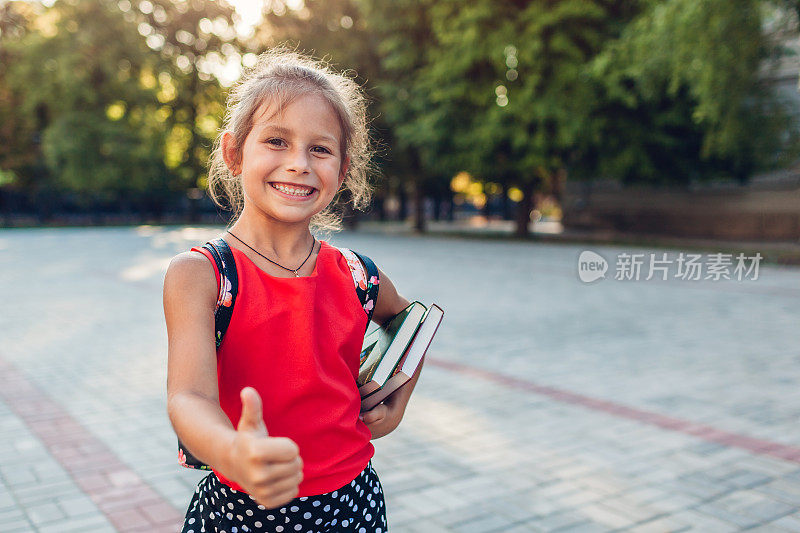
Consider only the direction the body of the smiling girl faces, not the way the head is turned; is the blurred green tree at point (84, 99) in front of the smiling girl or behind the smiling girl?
behind

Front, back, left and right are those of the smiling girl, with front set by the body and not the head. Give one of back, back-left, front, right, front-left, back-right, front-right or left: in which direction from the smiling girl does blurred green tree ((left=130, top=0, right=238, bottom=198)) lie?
back

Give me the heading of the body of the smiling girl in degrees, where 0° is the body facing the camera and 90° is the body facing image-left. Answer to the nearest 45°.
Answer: approximately 0°

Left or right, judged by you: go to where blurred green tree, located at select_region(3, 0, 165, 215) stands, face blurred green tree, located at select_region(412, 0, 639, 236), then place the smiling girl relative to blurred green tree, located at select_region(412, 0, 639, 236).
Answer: right

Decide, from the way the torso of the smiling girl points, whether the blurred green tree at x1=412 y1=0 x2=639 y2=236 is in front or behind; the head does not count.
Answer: behind
